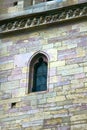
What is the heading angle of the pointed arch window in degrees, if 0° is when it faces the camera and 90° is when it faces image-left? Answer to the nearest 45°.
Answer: approximately 45°
